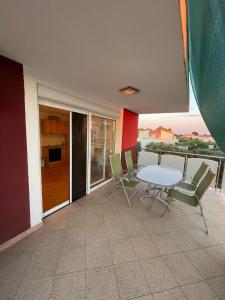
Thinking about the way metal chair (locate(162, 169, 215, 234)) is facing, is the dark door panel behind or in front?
in front

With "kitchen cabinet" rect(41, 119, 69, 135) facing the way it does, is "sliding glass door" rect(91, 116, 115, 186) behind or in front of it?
in front

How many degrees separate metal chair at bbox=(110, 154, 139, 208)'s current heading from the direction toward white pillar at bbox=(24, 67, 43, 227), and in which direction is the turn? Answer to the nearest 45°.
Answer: approximately 135° to its right

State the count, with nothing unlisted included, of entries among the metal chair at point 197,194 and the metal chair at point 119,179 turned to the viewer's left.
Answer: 1

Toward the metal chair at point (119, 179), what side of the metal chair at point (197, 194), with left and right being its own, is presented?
front

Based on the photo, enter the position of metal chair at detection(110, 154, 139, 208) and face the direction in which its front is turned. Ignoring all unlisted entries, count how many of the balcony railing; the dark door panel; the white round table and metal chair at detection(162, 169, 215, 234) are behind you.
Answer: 1

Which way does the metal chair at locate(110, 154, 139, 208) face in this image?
to the viewer's right

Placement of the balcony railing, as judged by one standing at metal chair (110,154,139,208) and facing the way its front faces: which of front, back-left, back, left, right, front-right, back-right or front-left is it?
front-left

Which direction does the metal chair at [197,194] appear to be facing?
to the viewer's left

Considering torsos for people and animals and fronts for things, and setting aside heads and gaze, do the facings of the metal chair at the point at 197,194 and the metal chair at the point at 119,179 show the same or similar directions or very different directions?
very different directions

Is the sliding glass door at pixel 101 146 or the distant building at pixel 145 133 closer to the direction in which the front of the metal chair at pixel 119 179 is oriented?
the distant building

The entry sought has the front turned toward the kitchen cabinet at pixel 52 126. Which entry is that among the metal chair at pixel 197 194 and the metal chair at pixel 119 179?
the metal chair at pixel 197 194
